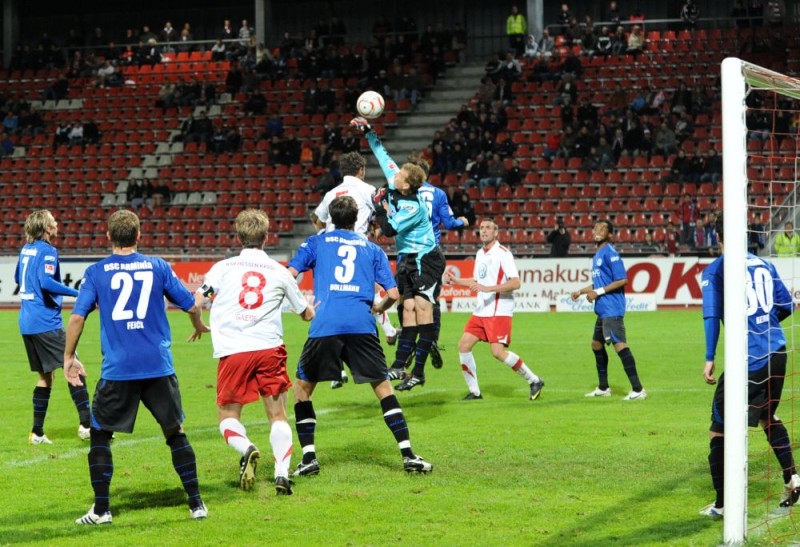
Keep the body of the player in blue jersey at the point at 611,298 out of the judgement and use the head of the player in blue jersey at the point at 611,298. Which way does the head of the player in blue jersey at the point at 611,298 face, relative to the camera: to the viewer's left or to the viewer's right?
to the viewer's left

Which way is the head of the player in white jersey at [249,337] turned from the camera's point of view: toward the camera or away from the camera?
away from the camera

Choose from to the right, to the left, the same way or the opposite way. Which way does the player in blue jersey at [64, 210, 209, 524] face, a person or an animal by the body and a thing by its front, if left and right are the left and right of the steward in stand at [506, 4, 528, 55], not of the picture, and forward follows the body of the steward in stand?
the opposite way

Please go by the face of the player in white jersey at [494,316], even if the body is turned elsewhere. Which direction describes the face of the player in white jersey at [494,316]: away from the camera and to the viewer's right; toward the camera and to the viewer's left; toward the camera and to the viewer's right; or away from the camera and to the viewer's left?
toward the camera and to the viewer's left

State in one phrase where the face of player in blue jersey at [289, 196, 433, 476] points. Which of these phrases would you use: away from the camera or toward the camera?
away from the camera

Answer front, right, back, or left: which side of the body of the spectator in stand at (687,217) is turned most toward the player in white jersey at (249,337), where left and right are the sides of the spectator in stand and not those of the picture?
front

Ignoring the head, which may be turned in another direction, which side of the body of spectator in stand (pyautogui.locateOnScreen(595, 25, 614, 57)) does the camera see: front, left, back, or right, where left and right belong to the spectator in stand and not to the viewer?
front

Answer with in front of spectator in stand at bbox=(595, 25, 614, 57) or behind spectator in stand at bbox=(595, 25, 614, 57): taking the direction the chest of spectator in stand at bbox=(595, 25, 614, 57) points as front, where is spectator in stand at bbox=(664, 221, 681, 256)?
in front

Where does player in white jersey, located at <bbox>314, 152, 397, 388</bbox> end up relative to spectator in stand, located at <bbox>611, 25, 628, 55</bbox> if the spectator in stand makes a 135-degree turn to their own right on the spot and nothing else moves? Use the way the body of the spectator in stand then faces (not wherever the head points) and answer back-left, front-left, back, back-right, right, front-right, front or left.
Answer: back-left

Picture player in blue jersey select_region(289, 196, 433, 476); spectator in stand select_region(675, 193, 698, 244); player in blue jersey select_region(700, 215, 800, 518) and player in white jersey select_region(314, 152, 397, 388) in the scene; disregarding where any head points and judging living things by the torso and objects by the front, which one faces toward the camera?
the spectator in stand

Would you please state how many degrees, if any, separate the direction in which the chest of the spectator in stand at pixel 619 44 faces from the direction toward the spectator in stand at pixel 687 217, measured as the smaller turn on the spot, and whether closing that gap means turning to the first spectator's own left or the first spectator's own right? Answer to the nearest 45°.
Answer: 0° — they already face them

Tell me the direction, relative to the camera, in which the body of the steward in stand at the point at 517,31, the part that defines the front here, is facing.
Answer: toward the camera

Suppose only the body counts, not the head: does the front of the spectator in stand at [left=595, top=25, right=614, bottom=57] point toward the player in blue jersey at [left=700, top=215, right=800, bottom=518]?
yes

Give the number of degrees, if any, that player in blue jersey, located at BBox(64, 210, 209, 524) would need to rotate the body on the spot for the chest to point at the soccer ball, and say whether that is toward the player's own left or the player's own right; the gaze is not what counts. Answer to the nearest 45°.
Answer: approximately 45° to the player's own right

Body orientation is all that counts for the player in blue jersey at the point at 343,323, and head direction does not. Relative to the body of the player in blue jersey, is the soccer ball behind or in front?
in front

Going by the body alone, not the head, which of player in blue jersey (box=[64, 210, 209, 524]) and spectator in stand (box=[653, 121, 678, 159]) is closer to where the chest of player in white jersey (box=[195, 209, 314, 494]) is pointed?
the spectator in stand

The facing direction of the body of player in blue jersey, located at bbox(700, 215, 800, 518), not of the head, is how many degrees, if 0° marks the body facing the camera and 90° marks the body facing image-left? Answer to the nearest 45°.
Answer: approximately 135°

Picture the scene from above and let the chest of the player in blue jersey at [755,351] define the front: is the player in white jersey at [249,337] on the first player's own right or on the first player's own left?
on the first player's own left

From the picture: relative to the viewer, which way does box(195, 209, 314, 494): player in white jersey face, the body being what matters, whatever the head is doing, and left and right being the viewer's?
facing away from the viewer

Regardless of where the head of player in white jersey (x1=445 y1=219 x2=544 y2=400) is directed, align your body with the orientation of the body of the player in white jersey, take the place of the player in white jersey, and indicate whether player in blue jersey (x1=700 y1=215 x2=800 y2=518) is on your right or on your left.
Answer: on your left
